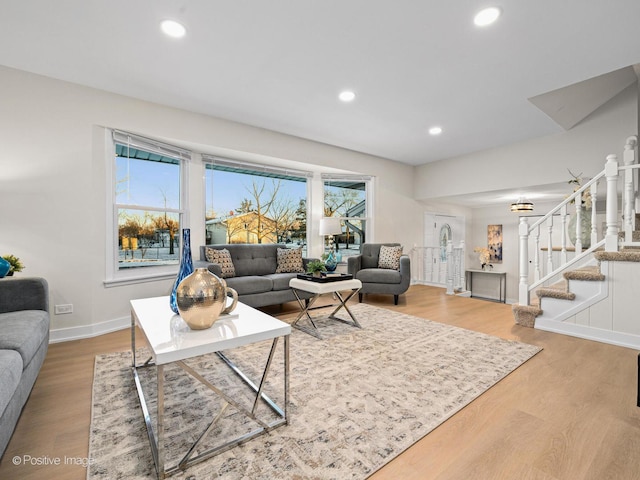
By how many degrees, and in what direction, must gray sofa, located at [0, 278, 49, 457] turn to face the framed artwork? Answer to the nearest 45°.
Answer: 0° — it already faces it

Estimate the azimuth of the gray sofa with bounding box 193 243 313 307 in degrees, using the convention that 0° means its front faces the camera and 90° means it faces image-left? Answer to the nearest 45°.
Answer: approximately 315°

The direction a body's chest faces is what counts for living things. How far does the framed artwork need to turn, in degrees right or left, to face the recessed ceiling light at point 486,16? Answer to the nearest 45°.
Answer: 0° — it already faces it

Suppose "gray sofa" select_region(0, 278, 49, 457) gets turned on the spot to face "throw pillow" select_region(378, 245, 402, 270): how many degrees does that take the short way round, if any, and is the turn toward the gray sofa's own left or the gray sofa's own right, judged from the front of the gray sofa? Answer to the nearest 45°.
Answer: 0° — it already faces it

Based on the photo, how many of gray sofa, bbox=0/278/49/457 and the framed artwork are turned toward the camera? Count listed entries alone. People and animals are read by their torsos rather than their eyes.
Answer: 1

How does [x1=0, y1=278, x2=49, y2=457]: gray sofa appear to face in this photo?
to the viewer's right

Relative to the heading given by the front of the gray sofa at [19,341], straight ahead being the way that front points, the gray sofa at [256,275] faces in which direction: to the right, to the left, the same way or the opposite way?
to the right

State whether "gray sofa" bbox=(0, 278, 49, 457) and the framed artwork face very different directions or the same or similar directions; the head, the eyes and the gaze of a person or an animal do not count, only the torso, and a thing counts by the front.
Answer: very different directions

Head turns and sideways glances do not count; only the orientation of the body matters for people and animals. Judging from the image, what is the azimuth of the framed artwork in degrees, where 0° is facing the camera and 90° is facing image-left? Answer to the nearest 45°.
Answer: approximately 0°
